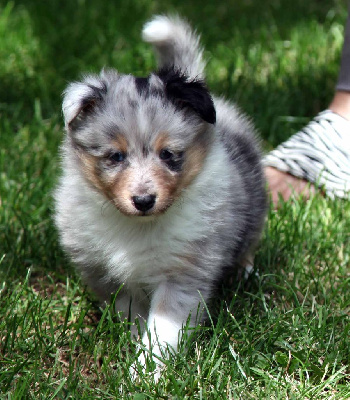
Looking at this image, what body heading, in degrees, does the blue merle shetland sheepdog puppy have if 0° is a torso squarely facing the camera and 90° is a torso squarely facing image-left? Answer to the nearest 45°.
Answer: approximately 0°
